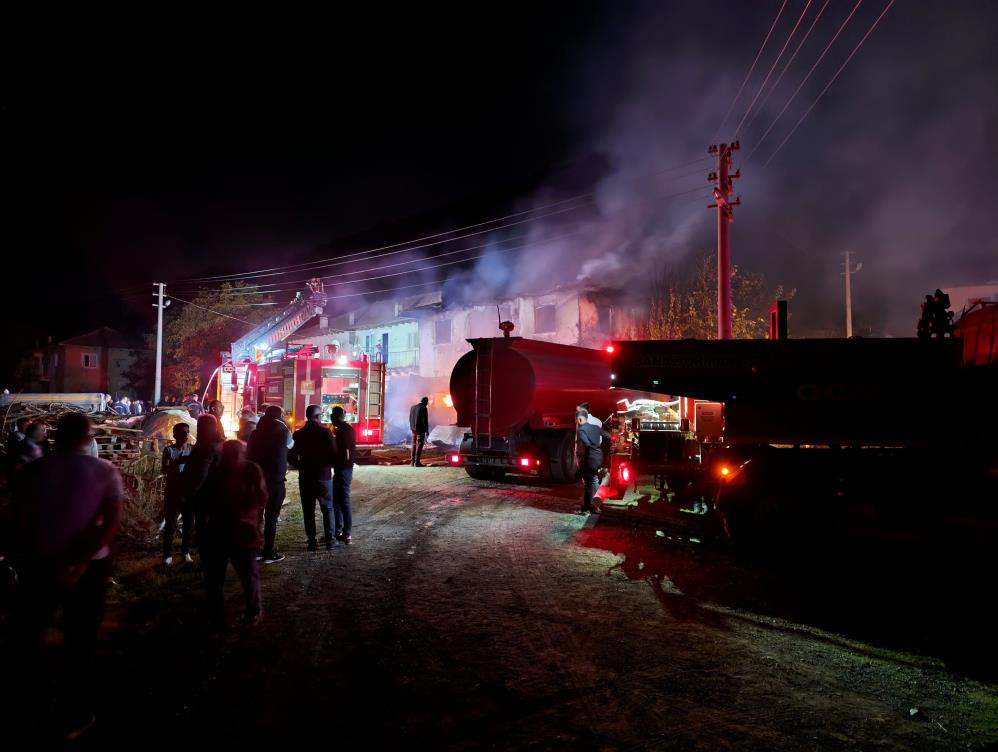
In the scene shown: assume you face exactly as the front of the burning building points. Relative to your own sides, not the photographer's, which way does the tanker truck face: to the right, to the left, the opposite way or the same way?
the opposite way

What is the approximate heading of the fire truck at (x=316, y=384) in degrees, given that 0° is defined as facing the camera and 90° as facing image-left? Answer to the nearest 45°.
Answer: approximately 135°

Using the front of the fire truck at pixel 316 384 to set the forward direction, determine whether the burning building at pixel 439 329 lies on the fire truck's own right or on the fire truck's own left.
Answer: on the fire truck's own right

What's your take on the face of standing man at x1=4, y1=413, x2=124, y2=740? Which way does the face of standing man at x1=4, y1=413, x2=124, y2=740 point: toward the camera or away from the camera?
away from the camera

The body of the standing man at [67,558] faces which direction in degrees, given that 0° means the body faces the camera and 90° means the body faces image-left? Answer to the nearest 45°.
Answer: approximately 180°

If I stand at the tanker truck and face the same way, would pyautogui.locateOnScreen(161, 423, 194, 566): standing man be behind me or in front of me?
behind

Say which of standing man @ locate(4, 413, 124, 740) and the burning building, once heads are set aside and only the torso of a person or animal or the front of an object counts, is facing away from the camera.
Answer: the standing man

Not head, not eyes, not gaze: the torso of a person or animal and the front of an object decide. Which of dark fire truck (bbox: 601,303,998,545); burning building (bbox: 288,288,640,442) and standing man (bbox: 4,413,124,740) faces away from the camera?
the standing man

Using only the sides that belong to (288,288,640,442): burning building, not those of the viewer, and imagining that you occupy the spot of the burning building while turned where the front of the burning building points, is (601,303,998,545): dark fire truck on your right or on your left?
on your left

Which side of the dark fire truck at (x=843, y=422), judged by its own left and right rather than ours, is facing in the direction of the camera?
right

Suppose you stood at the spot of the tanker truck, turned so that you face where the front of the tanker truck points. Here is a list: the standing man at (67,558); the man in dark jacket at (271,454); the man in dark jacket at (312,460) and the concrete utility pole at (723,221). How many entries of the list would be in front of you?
1

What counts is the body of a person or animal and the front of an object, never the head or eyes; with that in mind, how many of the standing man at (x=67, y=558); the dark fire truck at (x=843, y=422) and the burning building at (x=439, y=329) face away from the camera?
1

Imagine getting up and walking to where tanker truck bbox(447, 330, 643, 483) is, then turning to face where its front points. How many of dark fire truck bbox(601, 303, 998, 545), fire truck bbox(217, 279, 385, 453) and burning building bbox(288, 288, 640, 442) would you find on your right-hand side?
1
